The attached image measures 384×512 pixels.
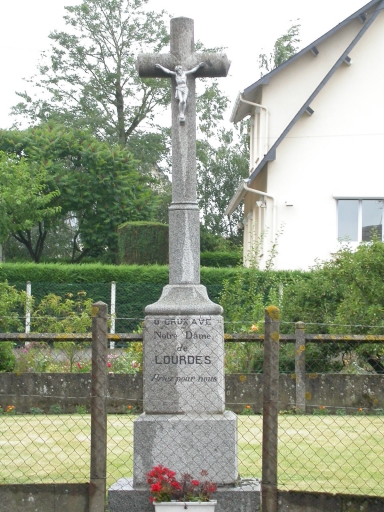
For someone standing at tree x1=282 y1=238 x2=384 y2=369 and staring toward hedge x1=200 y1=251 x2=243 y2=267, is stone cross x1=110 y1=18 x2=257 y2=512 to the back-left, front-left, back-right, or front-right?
back-left

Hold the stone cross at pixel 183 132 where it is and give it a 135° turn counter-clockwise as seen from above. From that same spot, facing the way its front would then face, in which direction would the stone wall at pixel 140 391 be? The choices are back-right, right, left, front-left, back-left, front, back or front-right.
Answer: front-left

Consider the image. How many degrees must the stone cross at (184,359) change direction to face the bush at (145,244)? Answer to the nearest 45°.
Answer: approximately 180°

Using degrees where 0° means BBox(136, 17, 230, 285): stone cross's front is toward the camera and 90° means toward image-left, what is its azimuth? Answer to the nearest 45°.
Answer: approximately 0°

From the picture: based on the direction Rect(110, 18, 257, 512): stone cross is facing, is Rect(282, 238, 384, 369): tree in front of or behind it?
behind

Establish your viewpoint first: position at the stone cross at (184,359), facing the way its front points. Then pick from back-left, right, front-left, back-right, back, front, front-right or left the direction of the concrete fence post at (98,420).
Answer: front-right

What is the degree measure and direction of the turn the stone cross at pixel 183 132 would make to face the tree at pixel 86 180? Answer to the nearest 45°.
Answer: approximately 180°
